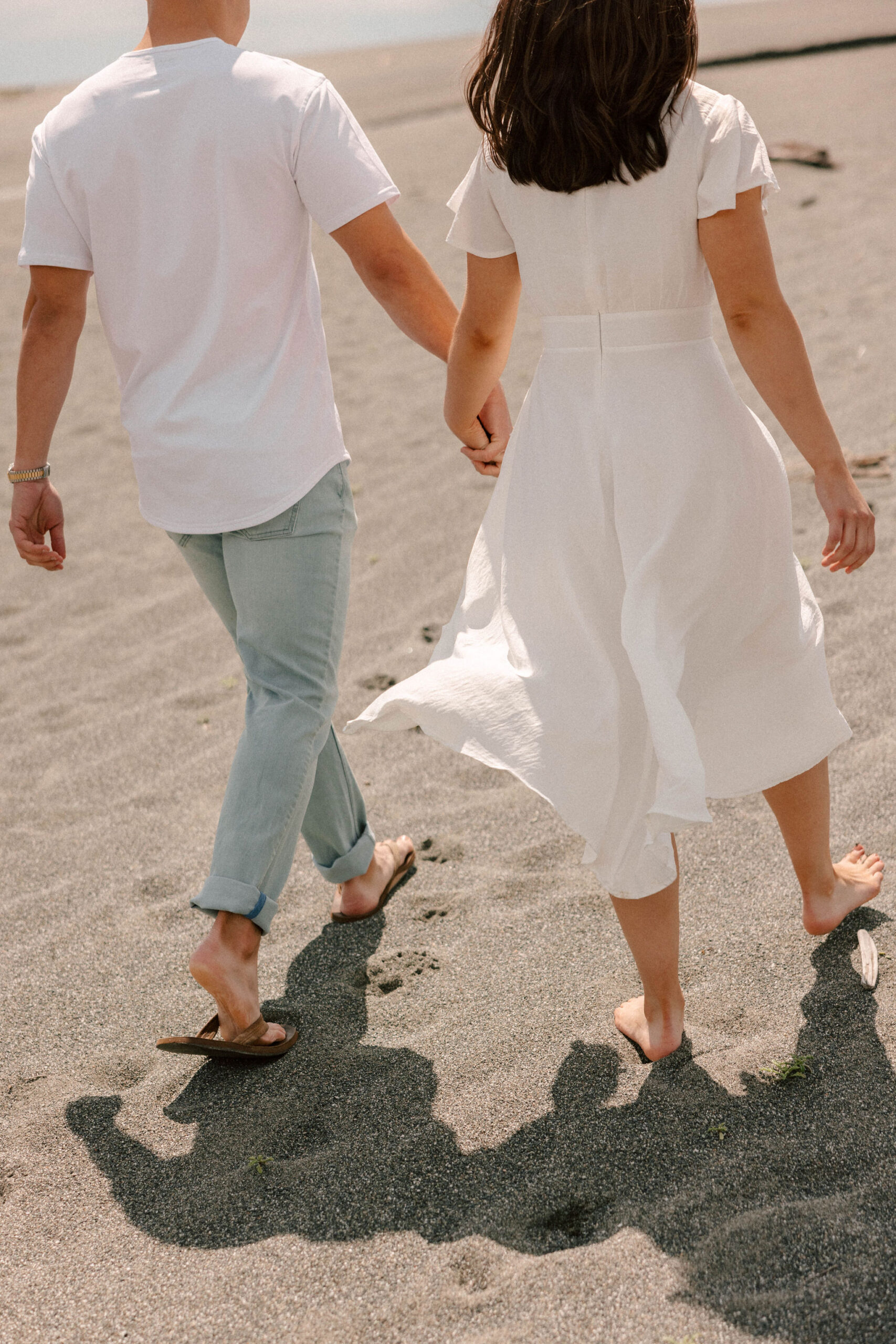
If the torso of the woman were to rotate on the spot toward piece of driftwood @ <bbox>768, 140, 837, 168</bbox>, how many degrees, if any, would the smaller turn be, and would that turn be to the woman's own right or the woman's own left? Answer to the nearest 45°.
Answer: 0° — they already face it

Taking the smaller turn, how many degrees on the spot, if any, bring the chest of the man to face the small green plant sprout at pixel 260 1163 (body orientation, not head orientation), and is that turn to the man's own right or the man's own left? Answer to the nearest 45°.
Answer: approximately 135° to the man's own right

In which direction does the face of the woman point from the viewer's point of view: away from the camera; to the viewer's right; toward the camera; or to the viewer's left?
away from the camera

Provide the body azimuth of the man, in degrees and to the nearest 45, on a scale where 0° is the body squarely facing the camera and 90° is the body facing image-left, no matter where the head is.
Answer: approximately 225°

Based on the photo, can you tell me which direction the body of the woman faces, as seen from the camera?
away from the camera
